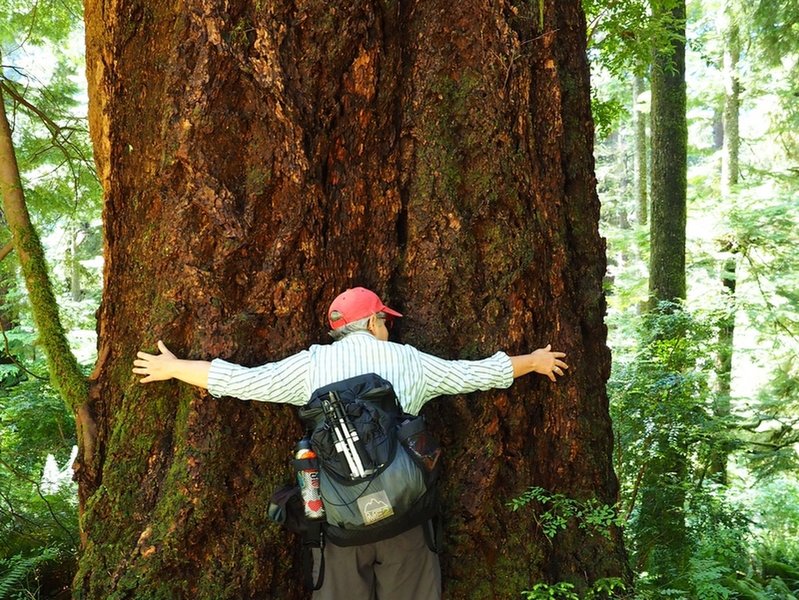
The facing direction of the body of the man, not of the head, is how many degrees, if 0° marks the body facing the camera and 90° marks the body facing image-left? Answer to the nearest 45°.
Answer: approximately 180°

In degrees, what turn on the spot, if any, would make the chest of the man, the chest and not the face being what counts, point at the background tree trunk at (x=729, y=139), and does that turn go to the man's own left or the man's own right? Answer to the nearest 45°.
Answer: approximately 45° to the man's own right

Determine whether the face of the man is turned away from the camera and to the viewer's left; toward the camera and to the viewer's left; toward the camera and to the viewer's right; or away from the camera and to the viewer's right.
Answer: away from the camera and to the viewer's right

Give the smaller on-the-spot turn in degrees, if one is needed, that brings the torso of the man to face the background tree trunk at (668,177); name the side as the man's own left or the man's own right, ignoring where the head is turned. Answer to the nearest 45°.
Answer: approximately 45° to the man's own right
